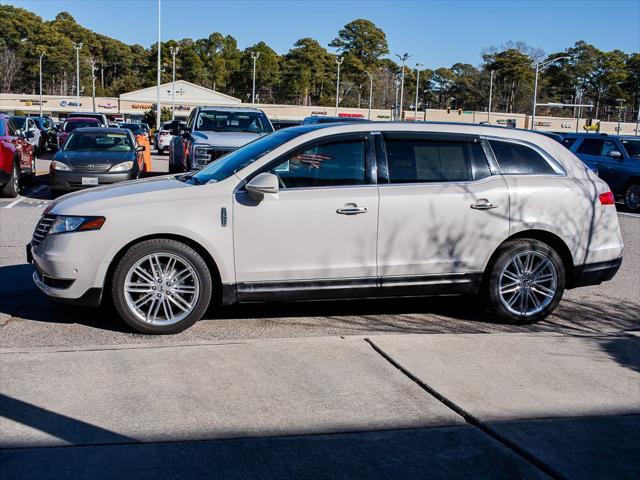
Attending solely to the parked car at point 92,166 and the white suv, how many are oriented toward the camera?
1

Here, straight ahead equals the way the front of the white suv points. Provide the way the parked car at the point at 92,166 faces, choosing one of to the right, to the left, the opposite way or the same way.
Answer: to the left

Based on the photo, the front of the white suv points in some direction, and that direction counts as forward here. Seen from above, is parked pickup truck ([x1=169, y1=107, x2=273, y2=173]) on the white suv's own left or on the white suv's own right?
on the white suv's own right

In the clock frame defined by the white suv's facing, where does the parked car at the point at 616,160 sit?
The parked car is roughly at 4 o'clock from the white suv.

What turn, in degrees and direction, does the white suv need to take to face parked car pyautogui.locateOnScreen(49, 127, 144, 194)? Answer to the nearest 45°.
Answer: approximately 45° to its right

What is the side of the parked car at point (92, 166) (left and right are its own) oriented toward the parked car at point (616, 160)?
left

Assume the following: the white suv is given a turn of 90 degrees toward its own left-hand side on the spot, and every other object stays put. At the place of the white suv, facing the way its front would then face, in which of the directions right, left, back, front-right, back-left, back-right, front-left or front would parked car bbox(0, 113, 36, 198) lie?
back-right

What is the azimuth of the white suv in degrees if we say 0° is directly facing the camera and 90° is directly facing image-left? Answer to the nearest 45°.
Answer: approximately 90°

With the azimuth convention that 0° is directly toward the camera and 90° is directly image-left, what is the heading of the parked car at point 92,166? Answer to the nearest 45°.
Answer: approximately 0°

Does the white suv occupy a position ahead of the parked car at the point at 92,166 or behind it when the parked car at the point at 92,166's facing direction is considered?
ahead

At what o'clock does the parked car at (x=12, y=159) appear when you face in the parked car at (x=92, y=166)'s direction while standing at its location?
the parked car at (x=12, y=159) is roughly at 4 o'clock from the parked car at (x=92, y=166).
